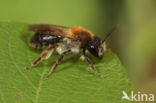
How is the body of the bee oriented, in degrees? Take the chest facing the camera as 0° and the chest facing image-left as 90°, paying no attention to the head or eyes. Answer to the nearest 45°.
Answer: approximately 270°
